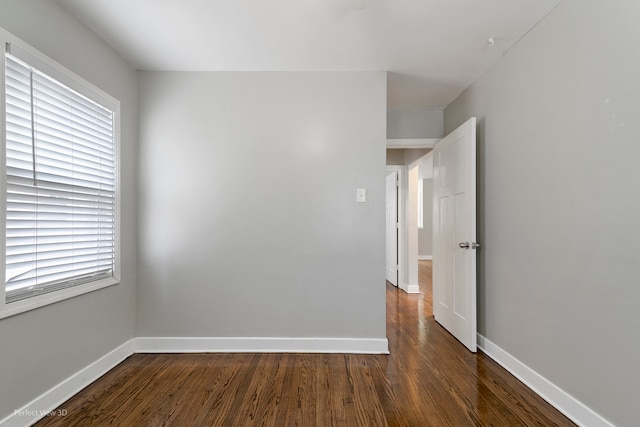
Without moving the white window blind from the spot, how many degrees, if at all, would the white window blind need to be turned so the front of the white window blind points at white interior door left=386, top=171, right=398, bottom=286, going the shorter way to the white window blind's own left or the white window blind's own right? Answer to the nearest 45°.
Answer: approximately 45° to the white window blind's own left

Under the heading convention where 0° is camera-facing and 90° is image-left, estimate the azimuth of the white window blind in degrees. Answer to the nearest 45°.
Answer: approximately 315°

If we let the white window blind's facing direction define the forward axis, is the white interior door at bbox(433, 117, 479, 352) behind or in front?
in front

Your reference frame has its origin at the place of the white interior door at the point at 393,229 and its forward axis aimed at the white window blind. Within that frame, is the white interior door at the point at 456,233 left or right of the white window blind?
left
